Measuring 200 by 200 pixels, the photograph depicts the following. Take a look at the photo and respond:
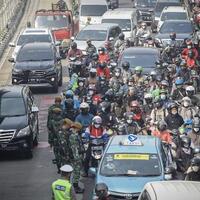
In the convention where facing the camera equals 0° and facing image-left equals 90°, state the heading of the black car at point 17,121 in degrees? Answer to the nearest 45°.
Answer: approximately 0°

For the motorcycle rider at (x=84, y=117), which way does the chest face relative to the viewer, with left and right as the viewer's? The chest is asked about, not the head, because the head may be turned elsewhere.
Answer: facing the viewer

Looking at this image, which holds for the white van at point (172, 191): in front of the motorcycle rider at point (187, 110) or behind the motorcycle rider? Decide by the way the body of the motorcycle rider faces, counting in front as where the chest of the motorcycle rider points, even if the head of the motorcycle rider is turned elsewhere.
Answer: in front

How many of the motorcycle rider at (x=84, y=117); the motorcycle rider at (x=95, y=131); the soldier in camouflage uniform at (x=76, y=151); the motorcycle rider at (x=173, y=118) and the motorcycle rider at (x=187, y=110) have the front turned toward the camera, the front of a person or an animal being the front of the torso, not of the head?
4

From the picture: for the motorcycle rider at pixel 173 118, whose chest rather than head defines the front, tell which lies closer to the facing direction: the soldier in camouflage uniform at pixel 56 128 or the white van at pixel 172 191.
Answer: the white van

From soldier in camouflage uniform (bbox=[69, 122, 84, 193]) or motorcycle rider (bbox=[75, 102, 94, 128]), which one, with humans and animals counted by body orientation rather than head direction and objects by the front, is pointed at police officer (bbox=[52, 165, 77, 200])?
the motorcycle rider

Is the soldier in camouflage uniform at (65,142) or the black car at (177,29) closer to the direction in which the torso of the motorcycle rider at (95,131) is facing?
the soldier in camouflage uniform

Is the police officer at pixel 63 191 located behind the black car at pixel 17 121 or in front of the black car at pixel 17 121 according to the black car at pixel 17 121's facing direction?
in front

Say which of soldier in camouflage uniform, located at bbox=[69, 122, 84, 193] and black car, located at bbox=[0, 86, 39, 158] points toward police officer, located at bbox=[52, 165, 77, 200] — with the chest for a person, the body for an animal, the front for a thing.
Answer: the black car

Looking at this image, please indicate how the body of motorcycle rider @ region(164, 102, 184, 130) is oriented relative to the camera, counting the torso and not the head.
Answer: toward the camera
